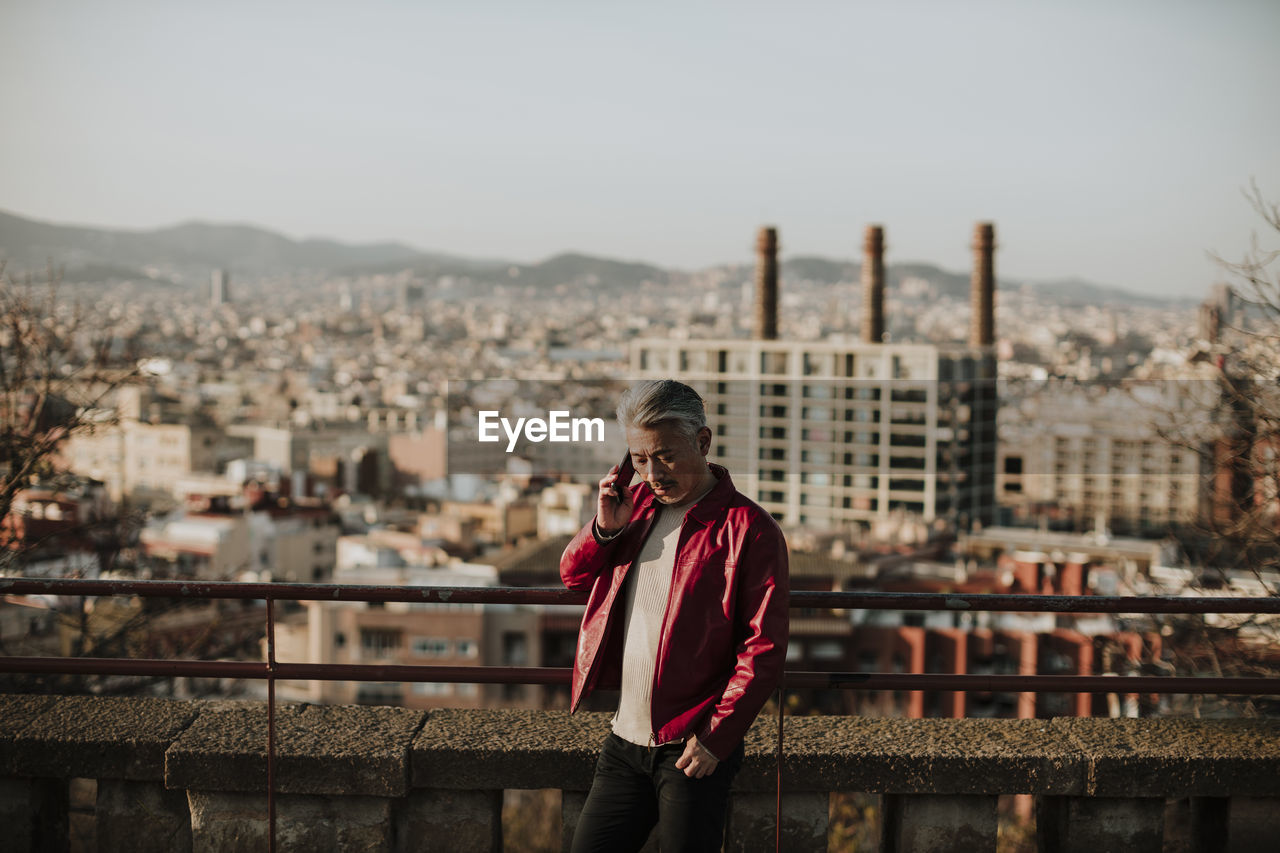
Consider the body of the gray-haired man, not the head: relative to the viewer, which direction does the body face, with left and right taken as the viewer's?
facing the viewer and to the left of the viewer
